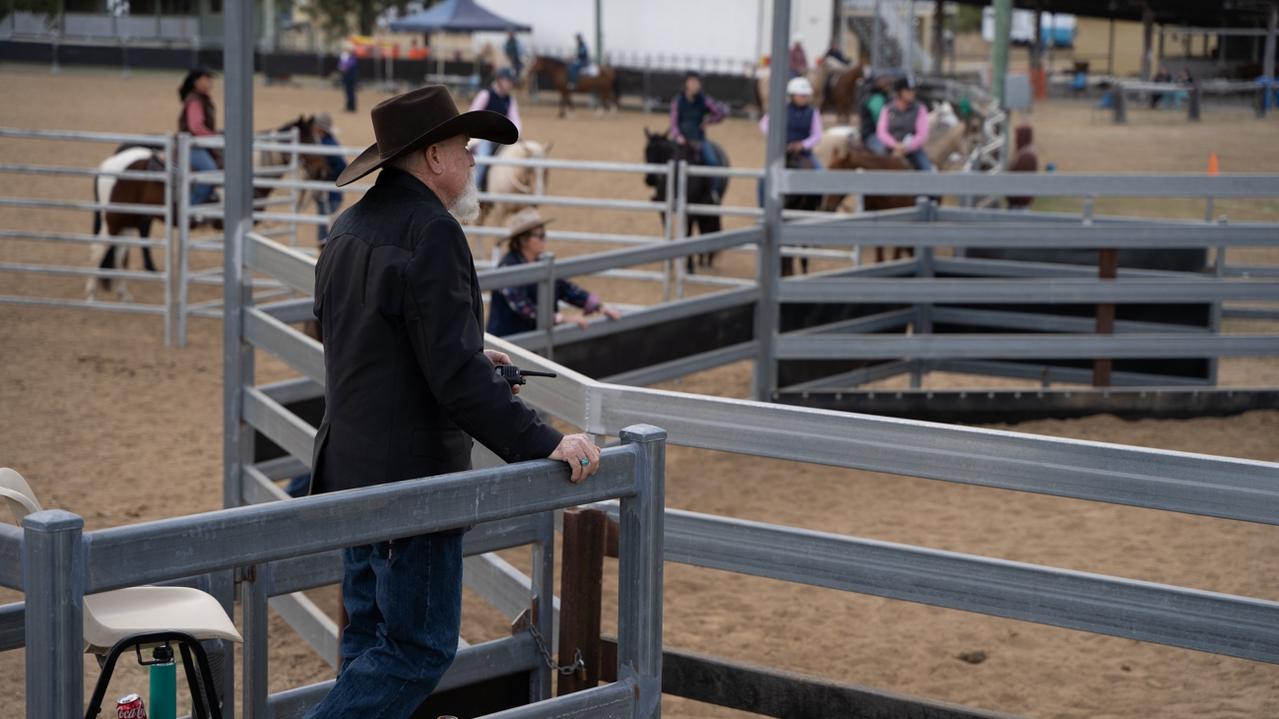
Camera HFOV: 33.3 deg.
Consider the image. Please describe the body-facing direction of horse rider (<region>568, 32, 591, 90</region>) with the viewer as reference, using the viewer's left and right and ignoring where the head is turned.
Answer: facing to the left of the viewer

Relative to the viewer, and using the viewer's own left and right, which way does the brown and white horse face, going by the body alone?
facing to the right of the viewer

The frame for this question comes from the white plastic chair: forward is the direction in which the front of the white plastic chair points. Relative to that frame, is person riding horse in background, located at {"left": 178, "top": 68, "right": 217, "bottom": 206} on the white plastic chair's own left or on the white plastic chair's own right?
on the white plastic chair's own left

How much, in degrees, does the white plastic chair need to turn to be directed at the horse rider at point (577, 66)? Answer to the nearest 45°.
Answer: approximately 90° to its left

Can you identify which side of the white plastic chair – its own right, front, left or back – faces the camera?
right

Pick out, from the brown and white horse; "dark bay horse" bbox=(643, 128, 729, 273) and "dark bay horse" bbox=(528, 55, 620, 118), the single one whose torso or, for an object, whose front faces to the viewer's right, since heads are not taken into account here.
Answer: the brown and white horse

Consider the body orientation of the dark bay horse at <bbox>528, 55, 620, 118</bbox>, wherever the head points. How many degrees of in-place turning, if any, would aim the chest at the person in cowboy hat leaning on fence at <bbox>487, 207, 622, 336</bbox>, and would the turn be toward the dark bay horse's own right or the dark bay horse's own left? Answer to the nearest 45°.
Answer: approximately 90° to the dark bay horse's own left

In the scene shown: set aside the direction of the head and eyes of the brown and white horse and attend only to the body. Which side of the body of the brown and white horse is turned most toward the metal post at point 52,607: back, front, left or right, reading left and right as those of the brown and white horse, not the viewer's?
right

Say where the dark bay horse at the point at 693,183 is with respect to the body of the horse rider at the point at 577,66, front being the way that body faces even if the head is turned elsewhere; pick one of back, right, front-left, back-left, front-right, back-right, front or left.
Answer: left

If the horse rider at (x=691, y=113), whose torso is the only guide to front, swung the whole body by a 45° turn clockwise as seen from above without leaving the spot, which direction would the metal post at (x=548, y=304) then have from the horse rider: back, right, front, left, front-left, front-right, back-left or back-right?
left

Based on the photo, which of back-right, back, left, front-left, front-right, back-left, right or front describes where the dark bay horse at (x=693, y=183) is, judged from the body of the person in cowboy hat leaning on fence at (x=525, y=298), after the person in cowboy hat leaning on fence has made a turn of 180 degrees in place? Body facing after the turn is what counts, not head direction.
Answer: right

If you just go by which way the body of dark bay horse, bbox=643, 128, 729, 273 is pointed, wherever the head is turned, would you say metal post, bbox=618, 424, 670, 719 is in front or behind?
in front

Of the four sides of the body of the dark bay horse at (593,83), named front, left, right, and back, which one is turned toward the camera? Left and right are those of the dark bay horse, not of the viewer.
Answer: left
